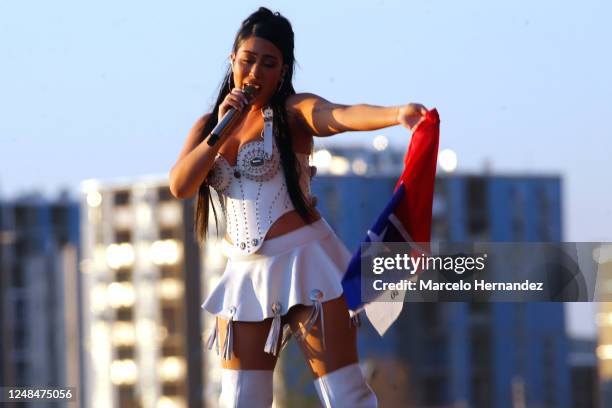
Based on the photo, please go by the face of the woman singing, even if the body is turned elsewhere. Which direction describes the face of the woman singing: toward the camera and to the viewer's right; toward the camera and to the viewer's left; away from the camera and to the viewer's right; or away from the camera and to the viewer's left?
toward the camera and to the viewer's left

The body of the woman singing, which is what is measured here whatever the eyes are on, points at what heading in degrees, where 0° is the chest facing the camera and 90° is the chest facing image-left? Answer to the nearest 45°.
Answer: approximately 45°
